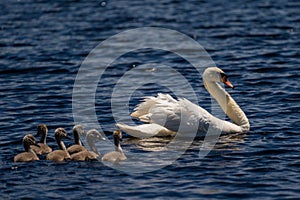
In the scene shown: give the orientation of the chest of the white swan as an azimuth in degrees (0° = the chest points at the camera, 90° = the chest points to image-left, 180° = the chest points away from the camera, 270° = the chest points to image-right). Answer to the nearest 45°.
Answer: approximately 270°
